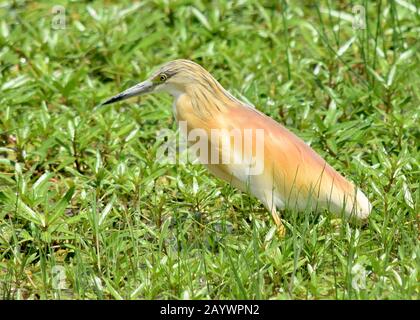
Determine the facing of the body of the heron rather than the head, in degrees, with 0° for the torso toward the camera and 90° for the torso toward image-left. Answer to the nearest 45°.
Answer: approximately 90°
